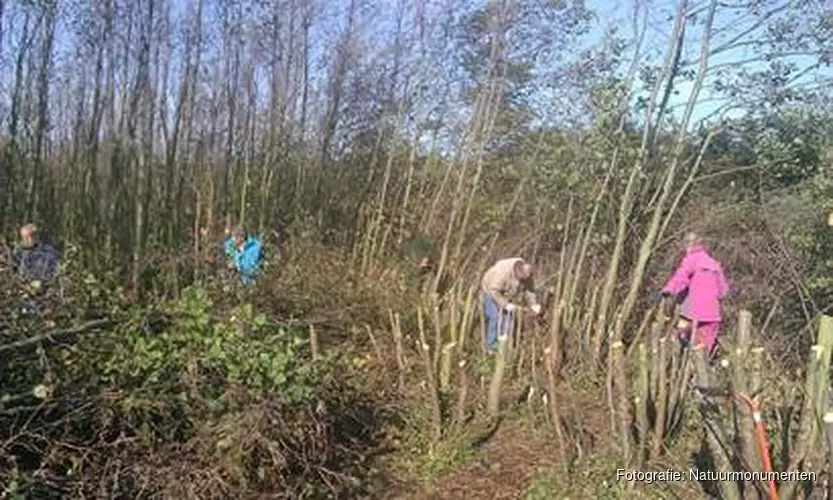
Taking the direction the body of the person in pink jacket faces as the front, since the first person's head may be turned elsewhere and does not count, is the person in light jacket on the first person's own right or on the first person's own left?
on the first person's own left

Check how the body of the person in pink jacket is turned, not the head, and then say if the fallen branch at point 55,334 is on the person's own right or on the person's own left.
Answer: on the person's own left

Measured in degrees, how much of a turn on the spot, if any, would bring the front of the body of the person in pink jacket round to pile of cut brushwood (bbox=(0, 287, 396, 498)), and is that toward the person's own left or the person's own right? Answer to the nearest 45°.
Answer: approximately 90° to the person's own left

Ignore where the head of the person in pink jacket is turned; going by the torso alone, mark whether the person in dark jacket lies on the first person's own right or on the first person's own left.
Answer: on the first person's own left

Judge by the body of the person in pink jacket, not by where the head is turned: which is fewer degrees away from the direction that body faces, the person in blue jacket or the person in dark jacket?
the person in blue jacket

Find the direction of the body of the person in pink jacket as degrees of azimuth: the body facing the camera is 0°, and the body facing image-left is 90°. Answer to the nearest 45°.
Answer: approximately 135°
